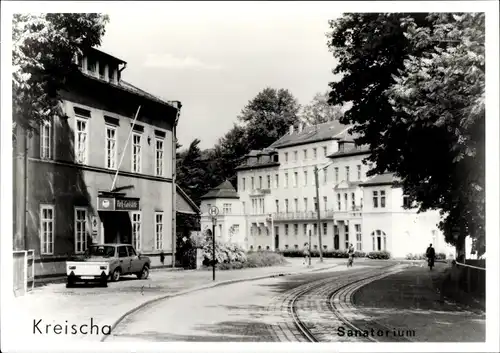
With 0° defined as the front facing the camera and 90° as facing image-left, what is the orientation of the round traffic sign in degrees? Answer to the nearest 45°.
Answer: approximately 0°
